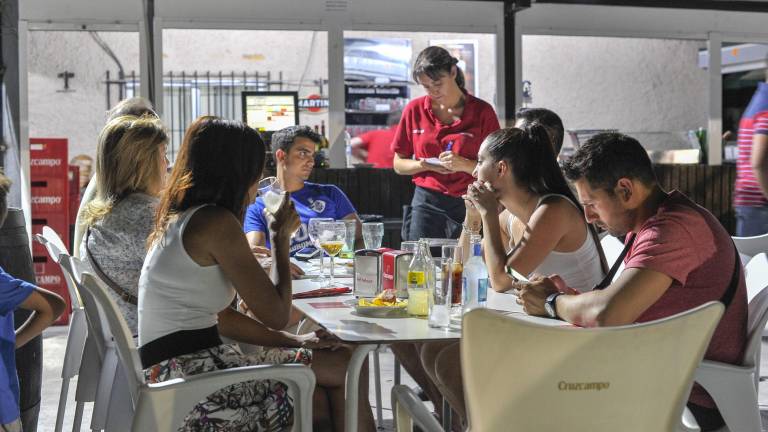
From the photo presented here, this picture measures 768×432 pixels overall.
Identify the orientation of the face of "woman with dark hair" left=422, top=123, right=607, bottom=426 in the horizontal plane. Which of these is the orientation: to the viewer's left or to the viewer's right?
to the viewer's left

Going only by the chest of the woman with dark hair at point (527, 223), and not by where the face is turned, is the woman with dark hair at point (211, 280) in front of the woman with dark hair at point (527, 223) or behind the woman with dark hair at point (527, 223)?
in front

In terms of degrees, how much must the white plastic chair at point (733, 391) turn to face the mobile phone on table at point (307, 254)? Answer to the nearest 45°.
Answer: approximately 45° to its right

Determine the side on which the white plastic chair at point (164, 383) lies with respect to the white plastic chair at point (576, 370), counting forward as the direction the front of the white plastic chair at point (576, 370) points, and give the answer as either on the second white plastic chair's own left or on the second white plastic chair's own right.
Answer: on the second white plastic chair's own left

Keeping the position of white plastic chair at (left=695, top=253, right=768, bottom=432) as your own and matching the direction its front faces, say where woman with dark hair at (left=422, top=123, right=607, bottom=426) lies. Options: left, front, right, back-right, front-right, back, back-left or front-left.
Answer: front-right

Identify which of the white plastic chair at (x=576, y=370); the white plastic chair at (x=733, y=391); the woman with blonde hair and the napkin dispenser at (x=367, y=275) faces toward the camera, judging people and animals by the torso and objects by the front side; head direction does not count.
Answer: the napkin dispenser

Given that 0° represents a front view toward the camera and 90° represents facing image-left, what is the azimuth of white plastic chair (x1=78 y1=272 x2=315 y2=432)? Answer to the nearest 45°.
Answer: approximately 270°

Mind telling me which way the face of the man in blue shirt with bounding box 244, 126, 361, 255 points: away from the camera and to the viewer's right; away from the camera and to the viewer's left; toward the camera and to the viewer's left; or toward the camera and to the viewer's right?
toward the camera and to the viewer's right

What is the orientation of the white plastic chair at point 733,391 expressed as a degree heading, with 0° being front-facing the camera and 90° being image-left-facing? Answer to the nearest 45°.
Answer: approximately 90°

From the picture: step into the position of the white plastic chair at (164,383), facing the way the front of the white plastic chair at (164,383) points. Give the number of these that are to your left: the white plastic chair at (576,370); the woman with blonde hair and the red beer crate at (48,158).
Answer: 2

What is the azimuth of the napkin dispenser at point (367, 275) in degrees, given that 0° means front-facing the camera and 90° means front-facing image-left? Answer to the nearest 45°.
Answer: approximately 0°

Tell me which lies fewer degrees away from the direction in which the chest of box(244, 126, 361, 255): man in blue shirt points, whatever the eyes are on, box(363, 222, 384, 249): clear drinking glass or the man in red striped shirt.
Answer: the clear drinking glass

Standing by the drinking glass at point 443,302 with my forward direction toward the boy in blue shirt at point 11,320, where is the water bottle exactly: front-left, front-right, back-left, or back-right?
back-right

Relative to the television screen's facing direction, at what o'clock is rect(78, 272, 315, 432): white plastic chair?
The white plastic chair is roughly at 12 o'clock from the television screen.

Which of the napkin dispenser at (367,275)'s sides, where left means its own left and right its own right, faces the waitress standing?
back
